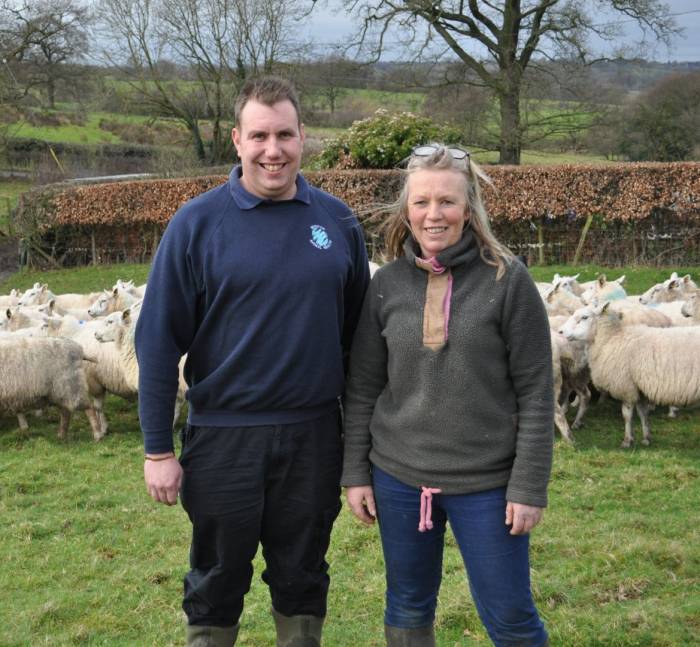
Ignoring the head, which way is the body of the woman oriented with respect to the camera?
toward the camera

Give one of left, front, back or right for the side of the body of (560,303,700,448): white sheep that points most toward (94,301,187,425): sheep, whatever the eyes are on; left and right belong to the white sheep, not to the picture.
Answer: front

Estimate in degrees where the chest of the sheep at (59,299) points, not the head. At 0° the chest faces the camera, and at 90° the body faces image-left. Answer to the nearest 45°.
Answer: approximately 90°

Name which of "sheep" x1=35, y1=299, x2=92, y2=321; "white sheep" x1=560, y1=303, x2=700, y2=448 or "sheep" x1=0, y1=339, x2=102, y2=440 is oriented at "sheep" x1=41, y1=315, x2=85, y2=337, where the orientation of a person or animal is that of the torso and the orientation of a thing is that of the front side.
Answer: the white sheep

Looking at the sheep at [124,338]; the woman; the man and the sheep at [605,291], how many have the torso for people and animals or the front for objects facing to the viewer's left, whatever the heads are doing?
2

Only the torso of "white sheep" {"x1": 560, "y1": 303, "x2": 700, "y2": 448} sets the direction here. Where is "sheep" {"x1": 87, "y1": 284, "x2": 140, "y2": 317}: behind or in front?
in front

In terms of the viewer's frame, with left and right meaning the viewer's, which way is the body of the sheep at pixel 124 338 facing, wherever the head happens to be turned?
facing to the left of the viewer

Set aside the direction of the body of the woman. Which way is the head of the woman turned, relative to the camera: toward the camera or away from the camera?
toward the camera

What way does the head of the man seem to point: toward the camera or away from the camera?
toward the camera

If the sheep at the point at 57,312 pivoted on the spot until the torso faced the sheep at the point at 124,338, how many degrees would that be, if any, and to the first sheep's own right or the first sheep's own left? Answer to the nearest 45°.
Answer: approximately 90° to the first sheep's own left

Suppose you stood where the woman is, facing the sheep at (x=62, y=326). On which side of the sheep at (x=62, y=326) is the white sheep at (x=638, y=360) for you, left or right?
right

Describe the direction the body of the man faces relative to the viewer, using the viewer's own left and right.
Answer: facing the viewer

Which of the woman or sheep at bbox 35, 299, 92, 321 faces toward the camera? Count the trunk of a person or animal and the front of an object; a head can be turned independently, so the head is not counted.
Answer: the woman

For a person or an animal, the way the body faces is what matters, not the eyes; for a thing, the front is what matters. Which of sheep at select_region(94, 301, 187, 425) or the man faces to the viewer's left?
the sheep
